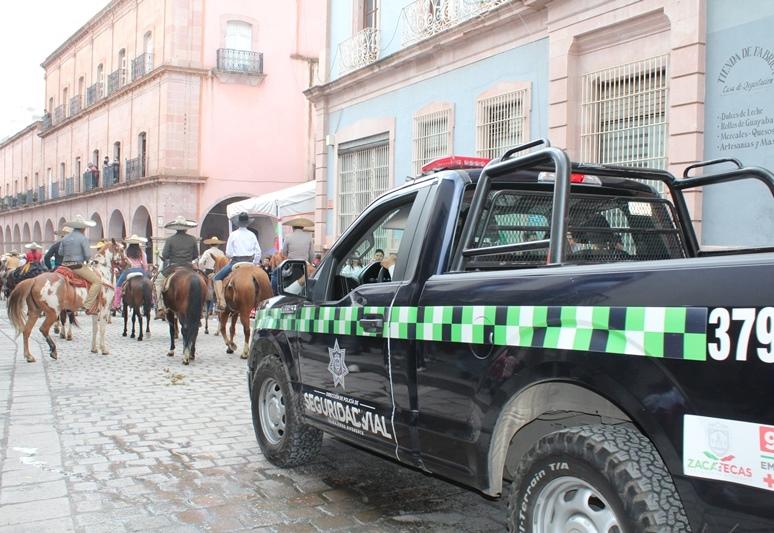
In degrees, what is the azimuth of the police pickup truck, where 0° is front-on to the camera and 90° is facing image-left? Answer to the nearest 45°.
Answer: approximately 135°

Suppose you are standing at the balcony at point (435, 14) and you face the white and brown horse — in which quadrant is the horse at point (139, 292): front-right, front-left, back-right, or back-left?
front-right

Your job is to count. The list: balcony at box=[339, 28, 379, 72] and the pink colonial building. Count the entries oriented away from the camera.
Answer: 0

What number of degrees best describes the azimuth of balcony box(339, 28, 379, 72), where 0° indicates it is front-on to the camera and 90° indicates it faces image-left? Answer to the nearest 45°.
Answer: approximately 45°

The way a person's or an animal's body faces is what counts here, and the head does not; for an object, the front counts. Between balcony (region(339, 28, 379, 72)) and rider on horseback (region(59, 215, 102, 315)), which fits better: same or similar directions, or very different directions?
very different directions

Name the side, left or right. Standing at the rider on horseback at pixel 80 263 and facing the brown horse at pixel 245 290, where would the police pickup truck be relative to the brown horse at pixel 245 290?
right

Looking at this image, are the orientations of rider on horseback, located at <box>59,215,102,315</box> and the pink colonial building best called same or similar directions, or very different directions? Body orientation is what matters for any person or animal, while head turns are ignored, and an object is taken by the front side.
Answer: very different directions

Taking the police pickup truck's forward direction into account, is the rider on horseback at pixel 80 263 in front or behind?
in front

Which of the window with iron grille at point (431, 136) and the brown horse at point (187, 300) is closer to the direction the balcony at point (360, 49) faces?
the brown horse

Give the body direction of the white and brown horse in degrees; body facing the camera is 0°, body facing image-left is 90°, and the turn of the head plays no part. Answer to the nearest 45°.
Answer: approximately 225°
